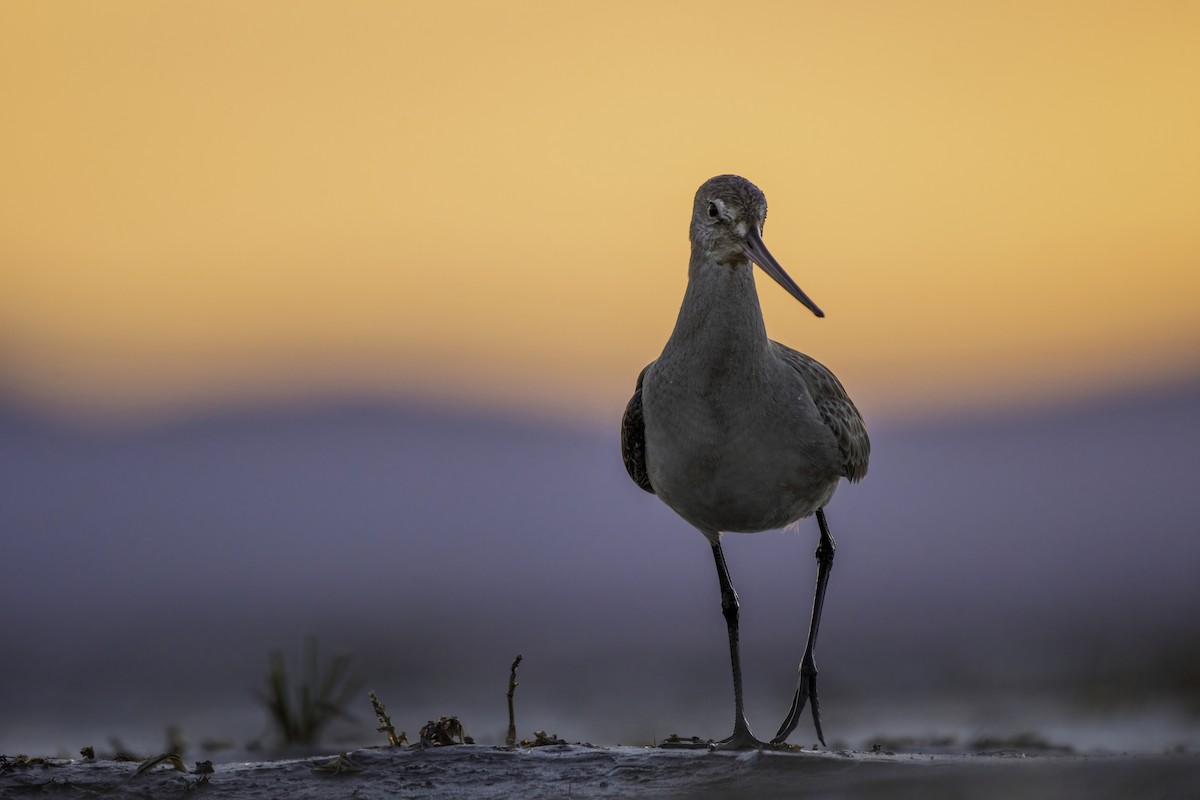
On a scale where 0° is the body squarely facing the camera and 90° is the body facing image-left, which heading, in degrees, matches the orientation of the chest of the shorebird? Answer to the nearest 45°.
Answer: approximately 0°
